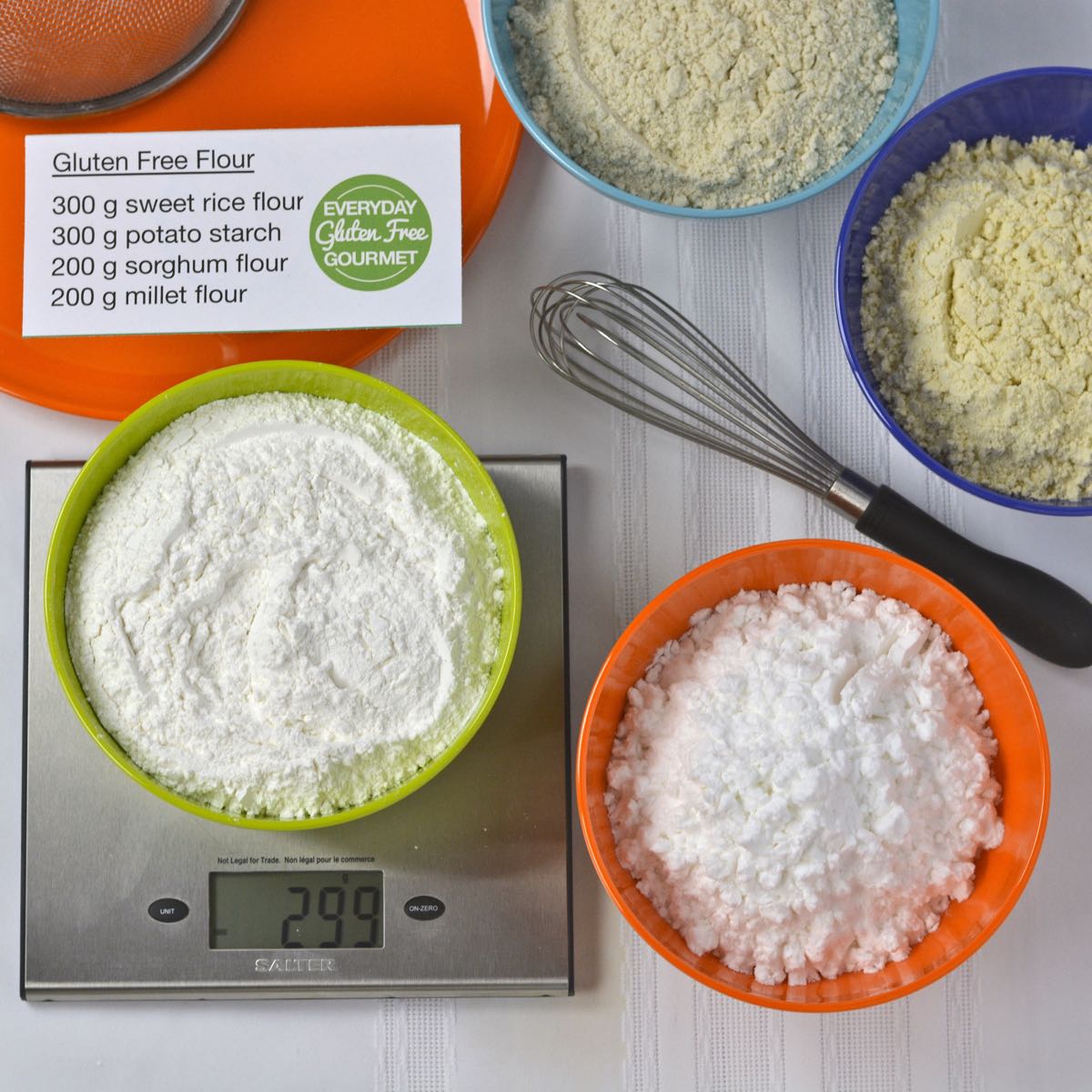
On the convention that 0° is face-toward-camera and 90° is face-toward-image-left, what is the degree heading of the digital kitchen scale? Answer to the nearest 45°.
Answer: approximately 0°

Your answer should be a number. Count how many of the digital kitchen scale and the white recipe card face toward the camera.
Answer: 2

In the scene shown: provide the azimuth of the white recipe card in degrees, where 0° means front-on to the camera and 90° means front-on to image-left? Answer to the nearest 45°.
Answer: approximately 0°
